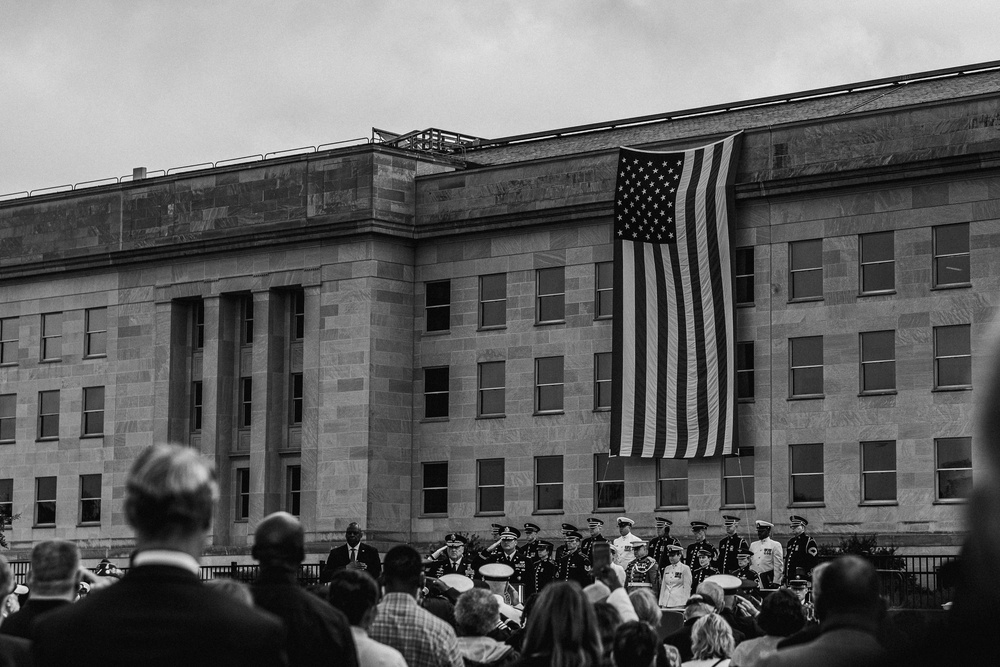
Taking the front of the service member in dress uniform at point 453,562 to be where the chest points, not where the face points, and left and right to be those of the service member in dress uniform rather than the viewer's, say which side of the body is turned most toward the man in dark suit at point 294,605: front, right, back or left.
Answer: front

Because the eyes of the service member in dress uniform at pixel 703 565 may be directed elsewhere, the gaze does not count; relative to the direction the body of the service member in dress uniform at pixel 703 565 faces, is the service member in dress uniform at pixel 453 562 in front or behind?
in front

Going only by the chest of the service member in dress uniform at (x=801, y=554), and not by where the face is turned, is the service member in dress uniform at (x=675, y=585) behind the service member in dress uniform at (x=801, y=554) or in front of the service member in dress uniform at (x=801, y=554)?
in front

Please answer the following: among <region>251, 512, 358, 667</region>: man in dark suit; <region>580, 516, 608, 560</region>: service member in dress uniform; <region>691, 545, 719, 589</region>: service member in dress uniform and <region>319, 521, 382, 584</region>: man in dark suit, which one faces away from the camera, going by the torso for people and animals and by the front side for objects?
<region>251, 512, 358, 667</region>: man in dark suit

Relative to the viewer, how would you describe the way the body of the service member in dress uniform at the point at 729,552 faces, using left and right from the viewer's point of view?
facing the viewer and to the left of the viewer

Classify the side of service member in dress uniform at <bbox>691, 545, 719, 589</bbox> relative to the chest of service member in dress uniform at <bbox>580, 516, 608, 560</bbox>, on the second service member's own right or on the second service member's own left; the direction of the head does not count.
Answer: on the second service member's own left

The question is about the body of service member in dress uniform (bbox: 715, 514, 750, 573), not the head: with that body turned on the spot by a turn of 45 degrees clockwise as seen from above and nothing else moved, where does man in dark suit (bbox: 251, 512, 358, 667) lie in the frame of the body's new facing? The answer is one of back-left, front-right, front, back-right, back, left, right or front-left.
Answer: left

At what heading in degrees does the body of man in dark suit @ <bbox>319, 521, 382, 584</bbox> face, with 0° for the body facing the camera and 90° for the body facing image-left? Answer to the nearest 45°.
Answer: approximately 0°

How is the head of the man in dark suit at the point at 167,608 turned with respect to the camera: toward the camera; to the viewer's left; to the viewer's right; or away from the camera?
away from the camera

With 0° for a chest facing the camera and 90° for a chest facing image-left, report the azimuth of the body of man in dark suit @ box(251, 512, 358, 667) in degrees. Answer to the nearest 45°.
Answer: approximately 180°

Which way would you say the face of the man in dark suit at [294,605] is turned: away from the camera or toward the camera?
away from the camera

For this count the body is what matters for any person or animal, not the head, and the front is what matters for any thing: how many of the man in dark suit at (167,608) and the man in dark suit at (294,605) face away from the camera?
2

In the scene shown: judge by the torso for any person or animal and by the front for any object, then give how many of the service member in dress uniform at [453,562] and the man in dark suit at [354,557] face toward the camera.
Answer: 2

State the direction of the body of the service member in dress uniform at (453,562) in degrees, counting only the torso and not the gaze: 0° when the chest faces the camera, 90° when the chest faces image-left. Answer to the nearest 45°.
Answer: approximately 0°
